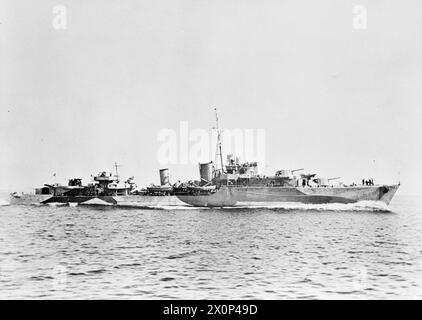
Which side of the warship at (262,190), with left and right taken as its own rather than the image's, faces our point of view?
right
